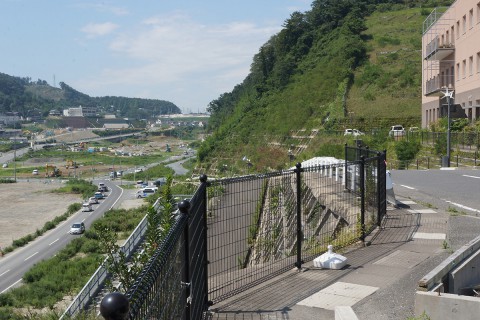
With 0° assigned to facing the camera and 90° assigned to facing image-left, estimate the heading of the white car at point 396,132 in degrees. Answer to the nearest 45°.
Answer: approximately 0°

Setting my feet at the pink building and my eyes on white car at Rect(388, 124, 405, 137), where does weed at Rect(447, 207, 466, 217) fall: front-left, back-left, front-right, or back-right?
back-left

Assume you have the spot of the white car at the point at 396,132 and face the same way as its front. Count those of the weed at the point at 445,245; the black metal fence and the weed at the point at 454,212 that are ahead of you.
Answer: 3

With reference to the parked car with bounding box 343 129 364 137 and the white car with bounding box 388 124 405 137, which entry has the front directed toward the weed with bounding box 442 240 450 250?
the white car

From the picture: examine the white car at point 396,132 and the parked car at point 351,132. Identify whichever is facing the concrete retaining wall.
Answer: the white car

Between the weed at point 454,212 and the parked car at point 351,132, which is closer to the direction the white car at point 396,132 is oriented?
the weed

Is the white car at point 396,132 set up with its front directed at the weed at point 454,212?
yes
